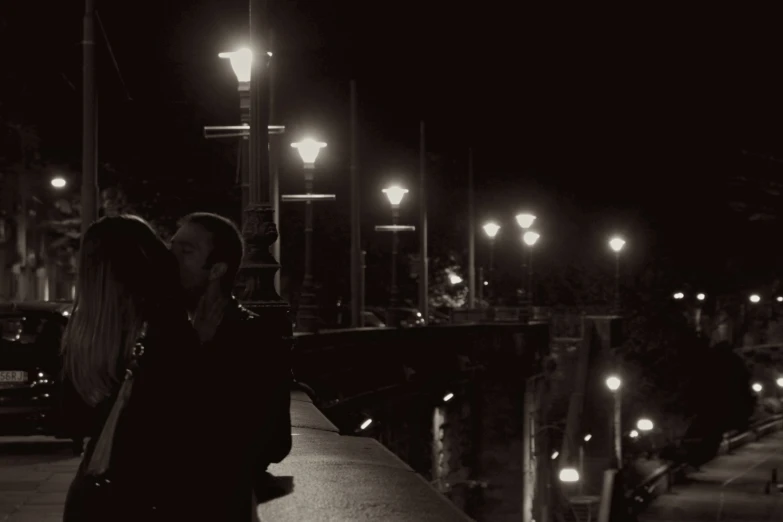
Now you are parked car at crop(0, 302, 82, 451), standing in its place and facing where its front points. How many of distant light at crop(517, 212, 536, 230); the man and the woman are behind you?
2

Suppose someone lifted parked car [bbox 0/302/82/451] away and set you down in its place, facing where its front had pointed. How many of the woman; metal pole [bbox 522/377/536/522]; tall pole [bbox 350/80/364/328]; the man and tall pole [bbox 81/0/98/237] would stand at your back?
2

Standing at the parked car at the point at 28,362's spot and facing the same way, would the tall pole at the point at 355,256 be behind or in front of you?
in front

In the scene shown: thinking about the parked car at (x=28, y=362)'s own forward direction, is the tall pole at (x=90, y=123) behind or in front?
in front

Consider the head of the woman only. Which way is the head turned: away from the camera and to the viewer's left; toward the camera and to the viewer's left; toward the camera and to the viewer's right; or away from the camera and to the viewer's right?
away from the camera and to the viewer's right

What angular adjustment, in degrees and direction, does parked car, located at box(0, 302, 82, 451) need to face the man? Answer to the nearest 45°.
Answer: approximately 180°

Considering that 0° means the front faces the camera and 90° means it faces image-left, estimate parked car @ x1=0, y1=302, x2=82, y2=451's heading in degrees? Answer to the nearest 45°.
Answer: approximately 180°

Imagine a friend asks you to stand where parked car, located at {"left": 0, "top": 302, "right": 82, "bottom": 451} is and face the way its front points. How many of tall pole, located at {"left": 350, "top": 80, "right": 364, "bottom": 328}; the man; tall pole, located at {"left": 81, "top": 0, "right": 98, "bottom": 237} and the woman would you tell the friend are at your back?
2

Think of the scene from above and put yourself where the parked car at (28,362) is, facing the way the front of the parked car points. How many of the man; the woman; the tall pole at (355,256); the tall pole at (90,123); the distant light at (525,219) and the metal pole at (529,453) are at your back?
2

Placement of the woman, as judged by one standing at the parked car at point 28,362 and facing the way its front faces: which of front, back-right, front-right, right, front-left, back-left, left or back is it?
back

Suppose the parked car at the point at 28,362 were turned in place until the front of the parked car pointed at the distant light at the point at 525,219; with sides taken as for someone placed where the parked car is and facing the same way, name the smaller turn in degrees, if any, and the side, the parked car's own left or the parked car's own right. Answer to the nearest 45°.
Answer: approximately 45° to the parked car's own right
